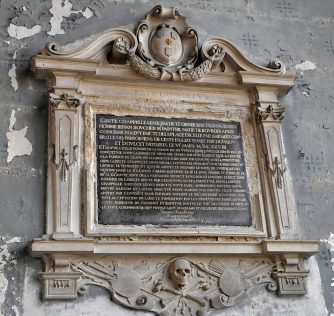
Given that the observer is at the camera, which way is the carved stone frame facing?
facing the viewer
